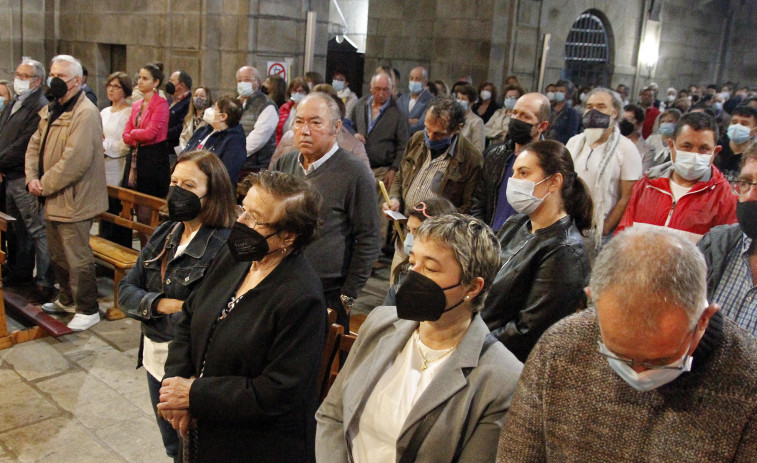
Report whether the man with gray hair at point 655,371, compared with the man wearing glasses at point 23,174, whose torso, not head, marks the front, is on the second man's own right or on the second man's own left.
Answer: on the second man's own left

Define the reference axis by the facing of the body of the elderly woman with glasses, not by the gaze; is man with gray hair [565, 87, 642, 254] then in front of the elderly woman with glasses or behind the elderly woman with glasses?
behind

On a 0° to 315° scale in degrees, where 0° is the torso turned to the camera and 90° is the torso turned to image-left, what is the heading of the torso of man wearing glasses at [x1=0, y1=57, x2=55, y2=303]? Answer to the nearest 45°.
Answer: approximately 45°

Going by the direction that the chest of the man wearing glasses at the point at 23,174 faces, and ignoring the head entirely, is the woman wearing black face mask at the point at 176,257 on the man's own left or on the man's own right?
on the man's own left

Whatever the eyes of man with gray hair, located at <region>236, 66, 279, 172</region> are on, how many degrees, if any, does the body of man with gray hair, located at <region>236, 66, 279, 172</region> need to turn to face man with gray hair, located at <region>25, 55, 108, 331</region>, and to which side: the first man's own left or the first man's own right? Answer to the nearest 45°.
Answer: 0° — they already face them

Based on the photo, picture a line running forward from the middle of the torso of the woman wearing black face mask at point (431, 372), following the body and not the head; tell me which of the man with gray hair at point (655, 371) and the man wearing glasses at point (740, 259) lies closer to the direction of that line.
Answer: the man with gray hair

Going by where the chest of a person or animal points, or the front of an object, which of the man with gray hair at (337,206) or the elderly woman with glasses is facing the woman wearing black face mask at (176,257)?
the man with gray hair

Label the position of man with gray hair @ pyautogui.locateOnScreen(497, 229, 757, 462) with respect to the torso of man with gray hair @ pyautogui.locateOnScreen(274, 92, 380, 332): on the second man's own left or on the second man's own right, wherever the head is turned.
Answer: on the second man's own left
